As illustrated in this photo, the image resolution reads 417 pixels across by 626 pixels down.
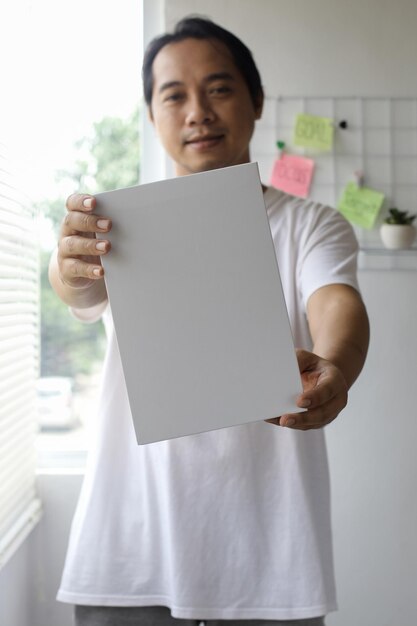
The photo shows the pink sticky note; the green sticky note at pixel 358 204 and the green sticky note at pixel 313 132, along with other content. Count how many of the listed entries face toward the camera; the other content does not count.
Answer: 3

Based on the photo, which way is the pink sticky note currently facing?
toward the camera

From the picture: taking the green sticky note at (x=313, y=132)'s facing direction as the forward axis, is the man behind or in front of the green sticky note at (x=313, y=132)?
in front

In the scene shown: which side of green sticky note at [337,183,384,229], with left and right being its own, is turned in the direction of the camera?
front

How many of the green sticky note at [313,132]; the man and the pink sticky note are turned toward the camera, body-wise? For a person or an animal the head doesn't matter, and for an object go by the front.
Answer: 3

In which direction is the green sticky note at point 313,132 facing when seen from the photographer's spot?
facing the viewer

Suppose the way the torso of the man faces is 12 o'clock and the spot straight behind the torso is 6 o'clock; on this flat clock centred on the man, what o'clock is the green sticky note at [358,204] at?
The green sticky note is roughly at 7 o'clock from the man.

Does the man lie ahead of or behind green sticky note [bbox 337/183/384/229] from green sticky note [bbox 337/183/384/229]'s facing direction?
ahead

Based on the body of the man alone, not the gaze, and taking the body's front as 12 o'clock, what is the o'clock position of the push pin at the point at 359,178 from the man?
The push pin is roughly at 7 o'clock from the man.
